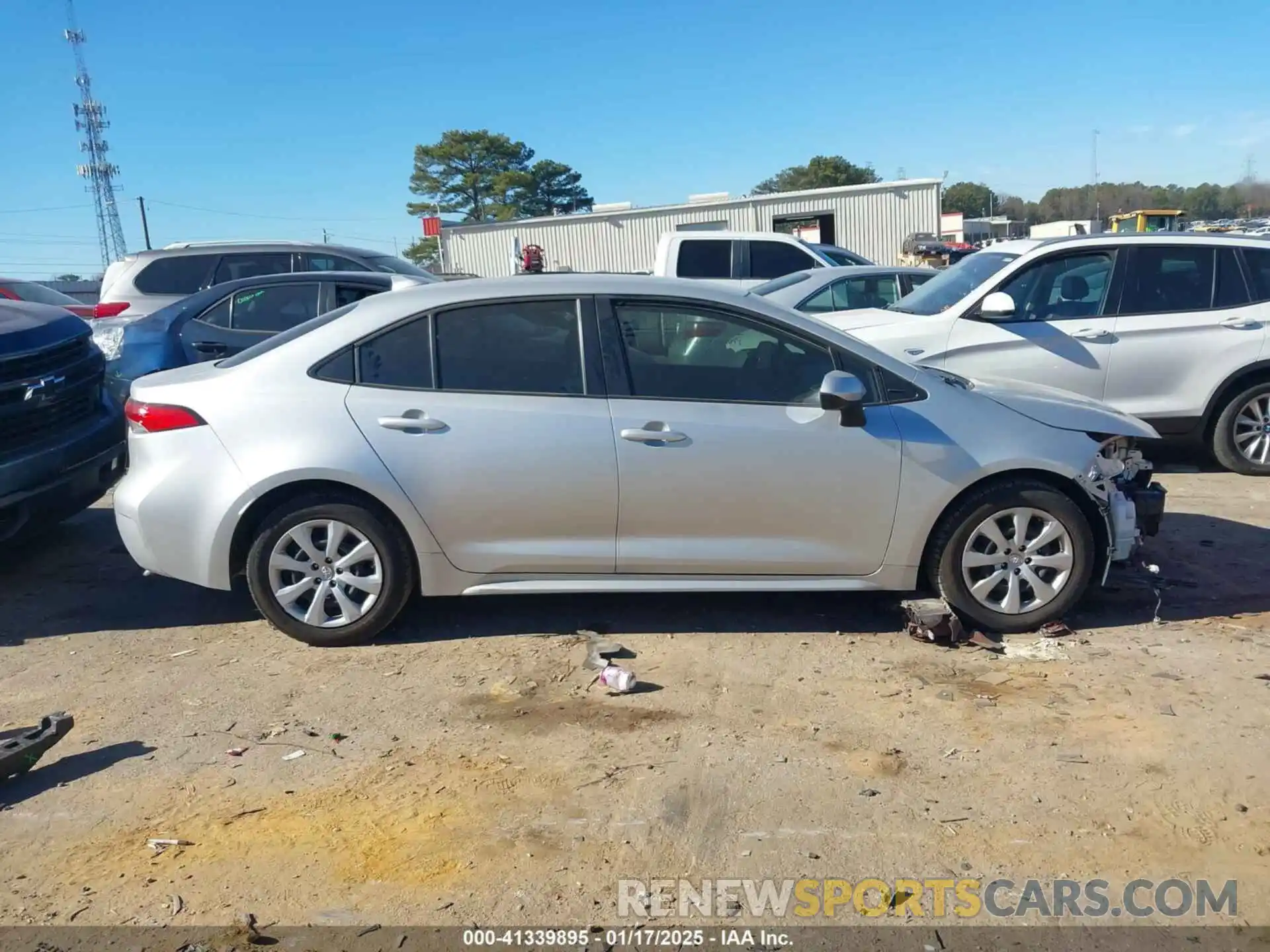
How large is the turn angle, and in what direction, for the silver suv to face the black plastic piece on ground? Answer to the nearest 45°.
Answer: approximately 90° to its right

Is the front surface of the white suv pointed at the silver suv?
yes

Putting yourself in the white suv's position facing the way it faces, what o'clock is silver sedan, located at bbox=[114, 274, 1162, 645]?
The silver sedan is roughly at 10 o'clock from the white suv.

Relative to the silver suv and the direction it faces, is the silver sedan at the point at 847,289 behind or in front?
in front

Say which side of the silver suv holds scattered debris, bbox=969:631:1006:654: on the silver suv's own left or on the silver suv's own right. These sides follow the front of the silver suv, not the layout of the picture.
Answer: on the silver suv's own right

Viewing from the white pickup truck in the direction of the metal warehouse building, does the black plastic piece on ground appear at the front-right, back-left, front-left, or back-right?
back-left

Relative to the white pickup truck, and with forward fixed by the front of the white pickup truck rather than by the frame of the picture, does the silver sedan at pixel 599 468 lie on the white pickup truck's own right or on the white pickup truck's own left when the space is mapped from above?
on the white pickup truck's own right

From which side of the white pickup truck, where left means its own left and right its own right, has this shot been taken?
right

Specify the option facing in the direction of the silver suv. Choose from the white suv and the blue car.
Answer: the white suv

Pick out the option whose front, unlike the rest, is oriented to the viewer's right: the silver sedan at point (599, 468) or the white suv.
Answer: the silver sedan
